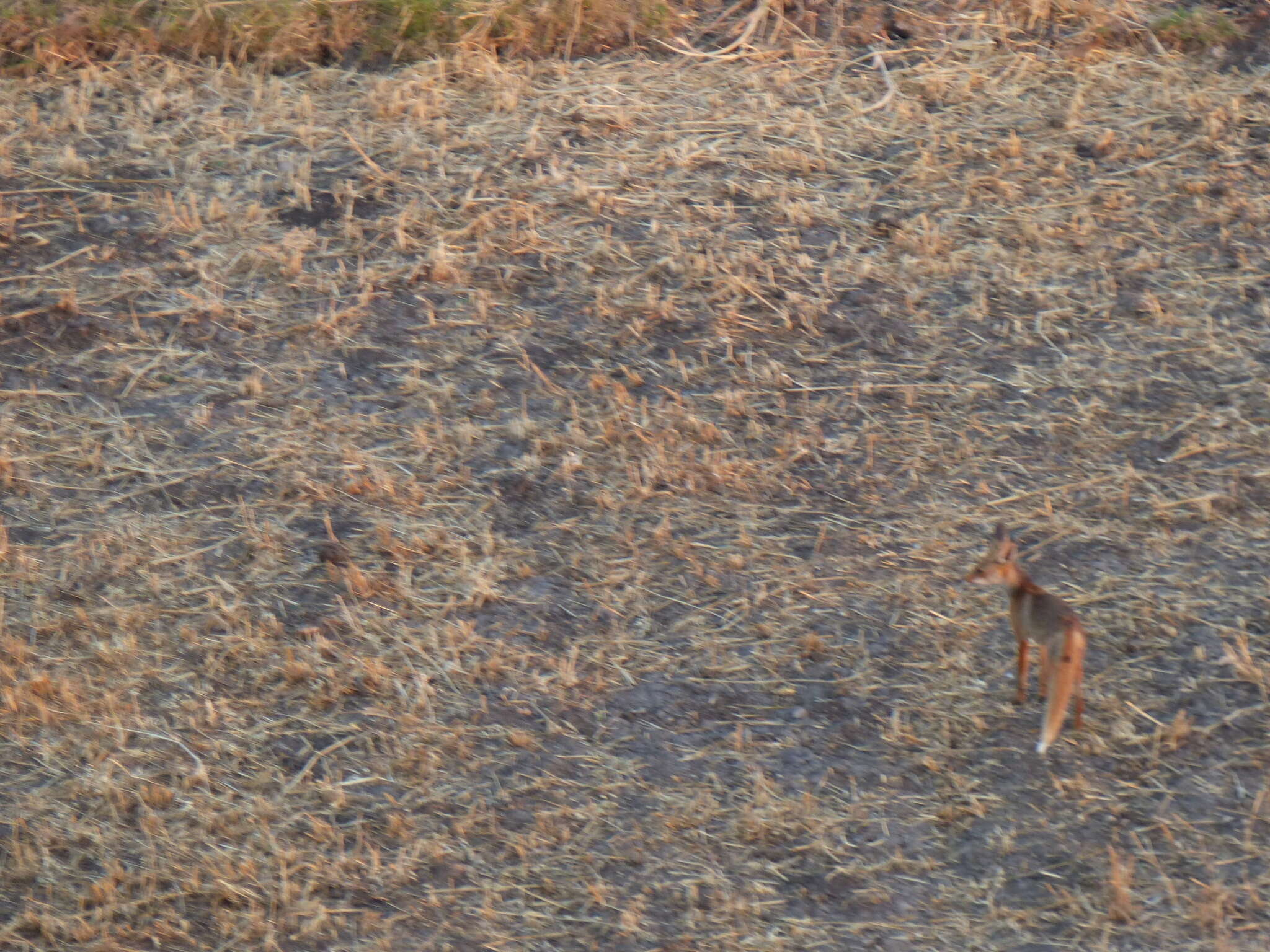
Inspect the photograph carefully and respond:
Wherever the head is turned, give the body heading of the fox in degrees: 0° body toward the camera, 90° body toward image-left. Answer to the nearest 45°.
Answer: approximately 135°
